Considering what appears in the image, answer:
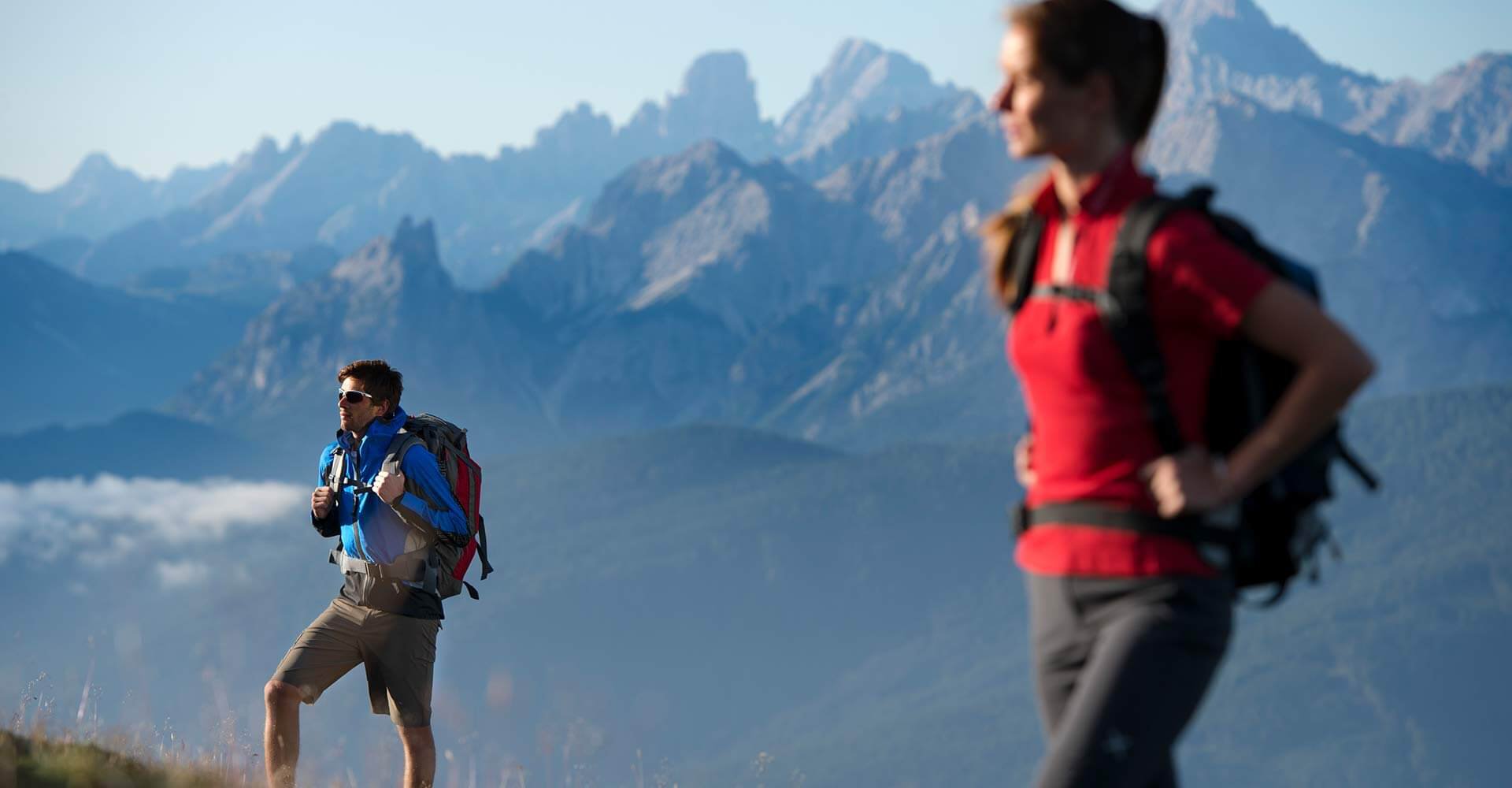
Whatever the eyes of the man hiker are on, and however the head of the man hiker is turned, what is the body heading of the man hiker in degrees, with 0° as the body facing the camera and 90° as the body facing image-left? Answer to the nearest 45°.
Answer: approximately 45°
